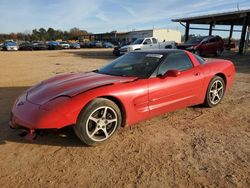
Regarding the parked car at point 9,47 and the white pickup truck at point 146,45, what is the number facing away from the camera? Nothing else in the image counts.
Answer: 0

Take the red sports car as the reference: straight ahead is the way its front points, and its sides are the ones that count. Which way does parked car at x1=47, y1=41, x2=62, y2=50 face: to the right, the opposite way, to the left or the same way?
to the left

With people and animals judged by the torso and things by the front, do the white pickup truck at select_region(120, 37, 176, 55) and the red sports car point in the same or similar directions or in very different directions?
same or similar directions

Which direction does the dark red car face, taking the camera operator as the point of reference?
facing the viewer and to the left of the viewer

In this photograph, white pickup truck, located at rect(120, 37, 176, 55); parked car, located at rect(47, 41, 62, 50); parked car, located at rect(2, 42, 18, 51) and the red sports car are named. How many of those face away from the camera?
0

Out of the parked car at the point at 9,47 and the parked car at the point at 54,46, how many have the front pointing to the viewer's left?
0

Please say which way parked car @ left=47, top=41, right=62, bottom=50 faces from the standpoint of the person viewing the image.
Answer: facing the viewer and to the right of the viewer

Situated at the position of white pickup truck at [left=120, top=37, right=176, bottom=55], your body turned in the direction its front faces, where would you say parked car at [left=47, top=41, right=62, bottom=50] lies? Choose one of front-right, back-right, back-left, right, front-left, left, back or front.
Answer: right

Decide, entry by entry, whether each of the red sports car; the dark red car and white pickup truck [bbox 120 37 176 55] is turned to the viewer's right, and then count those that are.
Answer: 0

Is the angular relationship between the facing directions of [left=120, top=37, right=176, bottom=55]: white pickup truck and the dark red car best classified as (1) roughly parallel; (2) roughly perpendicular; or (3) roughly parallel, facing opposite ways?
roughly parallel

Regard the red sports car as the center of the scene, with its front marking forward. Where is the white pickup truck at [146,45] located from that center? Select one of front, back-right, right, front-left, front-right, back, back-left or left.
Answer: back-right

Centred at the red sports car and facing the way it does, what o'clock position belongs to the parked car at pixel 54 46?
The parked car is roughly at 4 o'clock from the red sports car.

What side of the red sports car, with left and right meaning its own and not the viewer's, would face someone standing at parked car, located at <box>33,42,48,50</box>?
right
